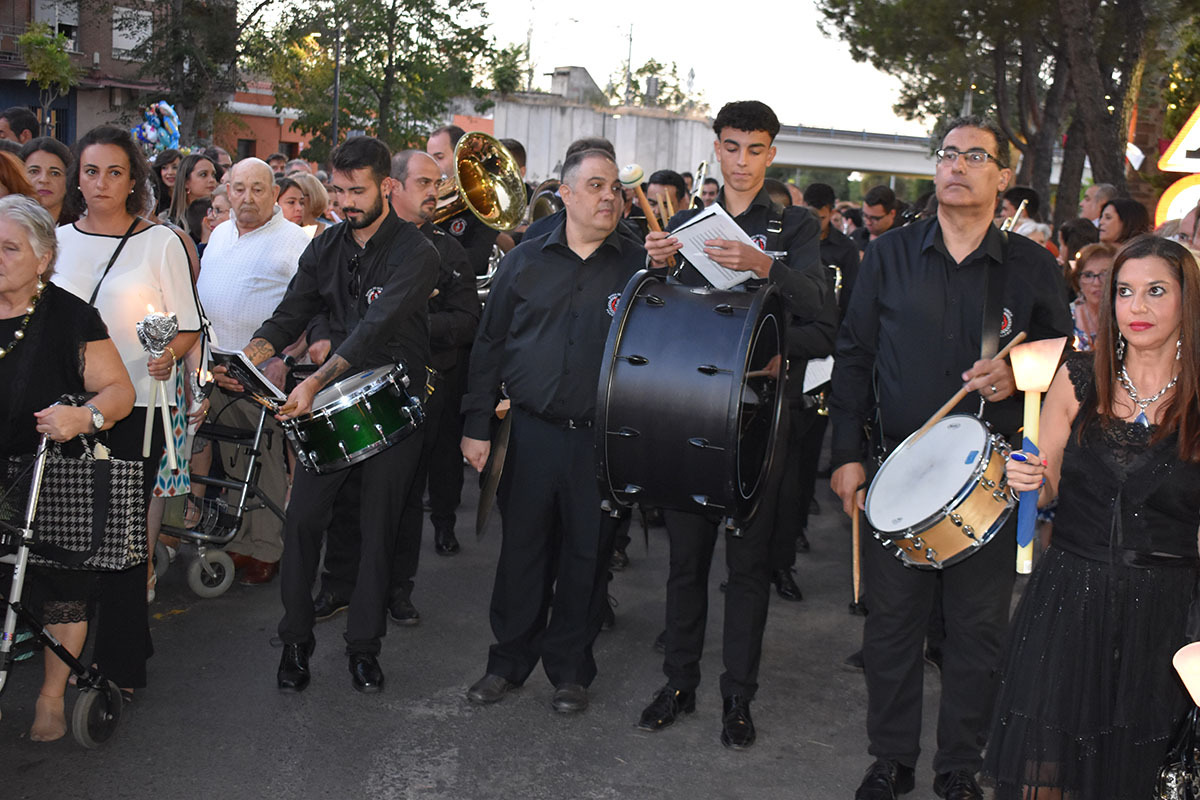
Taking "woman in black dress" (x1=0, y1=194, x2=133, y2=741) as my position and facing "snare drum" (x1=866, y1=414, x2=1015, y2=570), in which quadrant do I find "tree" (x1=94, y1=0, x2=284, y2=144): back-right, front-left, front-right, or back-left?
back-left

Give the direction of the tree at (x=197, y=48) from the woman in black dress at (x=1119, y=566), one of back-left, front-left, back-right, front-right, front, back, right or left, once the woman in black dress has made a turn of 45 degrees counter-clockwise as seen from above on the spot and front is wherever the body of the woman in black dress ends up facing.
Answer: back

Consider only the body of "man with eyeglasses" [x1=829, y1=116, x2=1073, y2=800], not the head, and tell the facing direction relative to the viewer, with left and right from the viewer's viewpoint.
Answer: facing the viewer

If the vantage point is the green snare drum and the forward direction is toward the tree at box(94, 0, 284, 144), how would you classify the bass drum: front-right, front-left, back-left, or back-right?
back-right

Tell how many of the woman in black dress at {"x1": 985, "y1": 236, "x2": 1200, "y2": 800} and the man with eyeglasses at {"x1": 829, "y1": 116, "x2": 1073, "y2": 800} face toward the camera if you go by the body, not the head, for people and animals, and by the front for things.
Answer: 2

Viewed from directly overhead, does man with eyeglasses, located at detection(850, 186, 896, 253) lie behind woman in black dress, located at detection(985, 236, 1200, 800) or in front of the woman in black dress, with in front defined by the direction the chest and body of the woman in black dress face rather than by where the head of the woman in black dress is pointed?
behind

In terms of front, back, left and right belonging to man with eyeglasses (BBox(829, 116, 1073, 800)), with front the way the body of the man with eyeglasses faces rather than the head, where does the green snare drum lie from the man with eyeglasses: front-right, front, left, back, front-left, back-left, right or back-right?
right

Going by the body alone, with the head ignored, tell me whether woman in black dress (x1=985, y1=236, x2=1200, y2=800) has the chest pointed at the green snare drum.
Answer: no

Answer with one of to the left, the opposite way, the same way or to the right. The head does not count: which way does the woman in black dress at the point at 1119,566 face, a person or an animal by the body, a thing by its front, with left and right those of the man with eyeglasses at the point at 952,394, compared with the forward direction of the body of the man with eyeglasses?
the same way

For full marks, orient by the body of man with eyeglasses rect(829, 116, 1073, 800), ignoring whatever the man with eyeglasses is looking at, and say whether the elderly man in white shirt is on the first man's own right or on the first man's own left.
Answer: on the first man's own right

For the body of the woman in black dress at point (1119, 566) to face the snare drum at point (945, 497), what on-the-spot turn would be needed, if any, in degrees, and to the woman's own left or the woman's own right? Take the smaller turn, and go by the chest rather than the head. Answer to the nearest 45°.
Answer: approximately 135° to the woman's own right

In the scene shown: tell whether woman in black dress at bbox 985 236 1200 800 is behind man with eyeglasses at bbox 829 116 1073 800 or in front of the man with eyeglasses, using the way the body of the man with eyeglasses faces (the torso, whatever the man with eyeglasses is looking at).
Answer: in front

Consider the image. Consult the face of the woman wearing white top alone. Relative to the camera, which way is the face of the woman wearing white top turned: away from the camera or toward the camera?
toward the camera

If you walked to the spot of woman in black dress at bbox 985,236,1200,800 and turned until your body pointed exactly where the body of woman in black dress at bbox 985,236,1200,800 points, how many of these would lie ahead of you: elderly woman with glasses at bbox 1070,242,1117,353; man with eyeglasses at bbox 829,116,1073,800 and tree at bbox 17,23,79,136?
0

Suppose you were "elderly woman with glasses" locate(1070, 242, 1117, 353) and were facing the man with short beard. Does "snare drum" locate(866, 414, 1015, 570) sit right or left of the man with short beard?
left

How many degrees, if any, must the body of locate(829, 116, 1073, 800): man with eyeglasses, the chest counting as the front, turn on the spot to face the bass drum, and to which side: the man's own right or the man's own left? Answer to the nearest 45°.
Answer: approximately 90° to the man's own right

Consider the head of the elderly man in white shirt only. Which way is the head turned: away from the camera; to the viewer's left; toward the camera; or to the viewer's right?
toward the camera

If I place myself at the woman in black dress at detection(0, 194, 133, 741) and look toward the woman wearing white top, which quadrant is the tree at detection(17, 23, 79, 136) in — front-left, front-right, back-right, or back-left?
front-left

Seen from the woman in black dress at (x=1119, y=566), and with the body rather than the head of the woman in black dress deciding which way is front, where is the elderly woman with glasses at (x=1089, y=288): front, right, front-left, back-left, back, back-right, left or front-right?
back

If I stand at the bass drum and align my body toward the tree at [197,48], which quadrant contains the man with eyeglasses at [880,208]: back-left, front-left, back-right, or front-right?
front-right

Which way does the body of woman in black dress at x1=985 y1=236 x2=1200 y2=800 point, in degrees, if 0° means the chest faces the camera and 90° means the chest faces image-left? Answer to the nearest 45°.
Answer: approximately 0°
